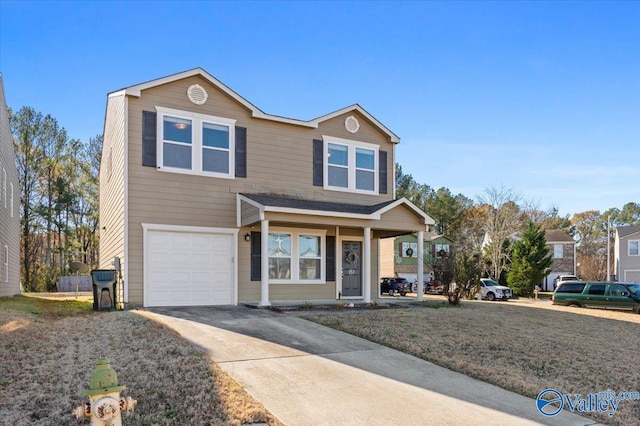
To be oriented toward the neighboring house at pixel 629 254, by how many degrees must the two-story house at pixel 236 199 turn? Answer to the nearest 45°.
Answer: approximately 90° to its left

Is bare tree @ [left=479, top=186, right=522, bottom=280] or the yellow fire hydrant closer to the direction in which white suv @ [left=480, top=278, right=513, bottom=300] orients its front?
the yellow fire hydrant

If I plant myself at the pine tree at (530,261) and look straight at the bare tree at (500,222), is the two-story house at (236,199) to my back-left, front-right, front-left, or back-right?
back-left

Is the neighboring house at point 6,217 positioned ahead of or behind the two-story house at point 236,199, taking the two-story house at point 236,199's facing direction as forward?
behind

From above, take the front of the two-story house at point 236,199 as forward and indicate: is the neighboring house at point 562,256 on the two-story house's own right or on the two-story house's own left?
on the two-story house's own left

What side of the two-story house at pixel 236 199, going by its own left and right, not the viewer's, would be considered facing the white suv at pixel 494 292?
left

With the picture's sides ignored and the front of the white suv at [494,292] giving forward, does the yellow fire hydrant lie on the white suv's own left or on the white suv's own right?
on the white suv's own right

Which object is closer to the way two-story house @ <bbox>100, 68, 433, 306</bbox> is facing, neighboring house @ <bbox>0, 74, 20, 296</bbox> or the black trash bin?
the black trash bin
